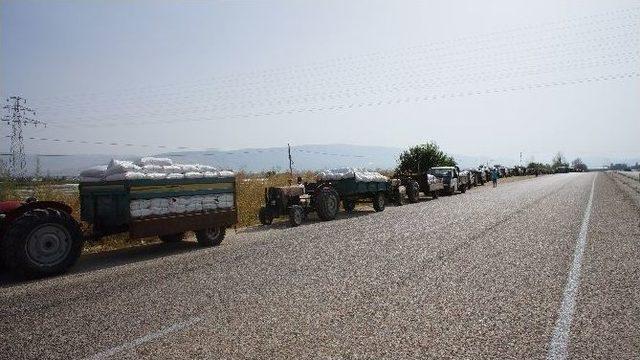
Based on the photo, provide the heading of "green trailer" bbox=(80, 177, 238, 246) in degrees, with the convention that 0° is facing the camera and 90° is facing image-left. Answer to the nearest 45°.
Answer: approximately 45°

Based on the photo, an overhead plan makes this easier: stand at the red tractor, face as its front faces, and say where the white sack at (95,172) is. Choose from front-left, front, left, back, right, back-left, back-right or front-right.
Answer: back

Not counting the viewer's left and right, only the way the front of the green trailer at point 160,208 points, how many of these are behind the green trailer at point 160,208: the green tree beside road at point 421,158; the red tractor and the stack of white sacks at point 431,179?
2

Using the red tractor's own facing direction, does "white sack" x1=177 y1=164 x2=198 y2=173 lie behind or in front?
behind

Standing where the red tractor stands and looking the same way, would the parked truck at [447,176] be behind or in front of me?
behind

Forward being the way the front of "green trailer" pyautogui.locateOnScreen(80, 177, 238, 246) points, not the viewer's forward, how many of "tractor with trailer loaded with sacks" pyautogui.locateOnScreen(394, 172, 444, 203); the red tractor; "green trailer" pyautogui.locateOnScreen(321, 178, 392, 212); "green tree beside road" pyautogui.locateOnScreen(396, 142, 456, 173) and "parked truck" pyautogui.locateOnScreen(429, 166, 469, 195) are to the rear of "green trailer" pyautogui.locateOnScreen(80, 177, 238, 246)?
4

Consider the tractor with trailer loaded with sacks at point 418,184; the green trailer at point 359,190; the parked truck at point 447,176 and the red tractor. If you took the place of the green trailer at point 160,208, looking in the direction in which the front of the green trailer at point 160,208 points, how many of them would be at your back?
3

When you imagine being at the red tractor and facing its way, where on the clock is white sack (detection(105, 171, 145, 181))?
The white sack is roughly at 7 o'clock from the red tractor.

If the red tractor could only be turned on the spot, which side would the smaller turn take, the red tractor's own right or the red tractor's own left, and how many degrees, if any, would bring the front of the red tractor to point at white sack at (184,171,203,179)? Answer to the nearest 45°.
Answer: approximately 135° to the red tractor's own left

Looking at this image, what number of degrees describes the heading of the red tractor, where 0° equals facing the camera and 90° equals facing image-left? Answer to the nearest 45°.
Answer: approximately 45°
